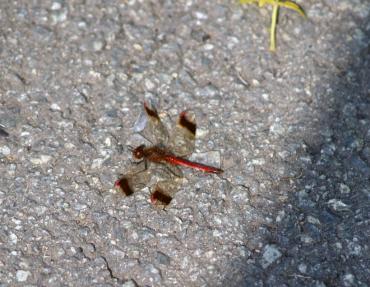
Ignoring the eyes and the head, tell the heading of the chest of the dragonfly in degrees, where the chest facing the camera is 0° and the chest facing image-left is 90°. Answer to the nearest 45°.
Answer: approximately 90°
